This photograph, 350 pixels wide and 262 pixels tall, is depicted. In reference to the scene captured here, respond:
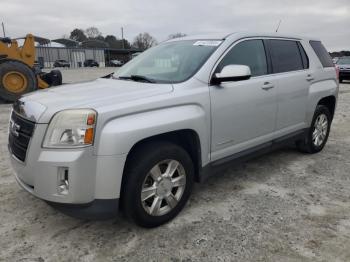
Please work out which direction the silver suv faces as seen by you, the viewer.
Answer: facing the viewer and to the left of the viewer

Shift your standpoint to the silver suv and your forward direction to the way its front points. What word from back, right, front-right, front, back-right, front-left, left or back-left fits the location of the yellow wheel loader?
right
